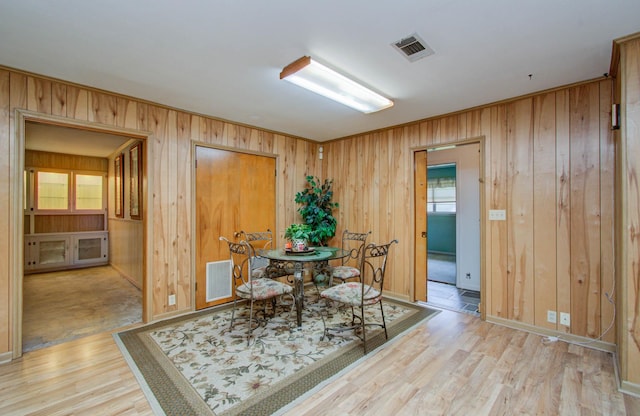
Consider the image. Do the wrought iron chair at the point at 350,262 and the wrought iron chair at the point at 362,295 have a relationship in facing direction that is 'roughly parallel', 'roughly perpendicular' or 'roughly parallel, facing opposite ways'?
roughly perpendicular

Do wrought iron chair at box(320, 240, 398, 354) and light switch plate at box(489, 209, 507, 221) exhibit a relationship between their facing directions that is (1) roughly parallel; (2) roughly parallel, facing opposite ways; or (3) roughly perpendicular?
roughly perpendicular

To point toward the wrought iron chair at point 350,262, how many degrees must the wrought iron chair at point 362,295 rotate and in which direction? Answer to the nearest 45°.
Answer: approximately 45° to its right

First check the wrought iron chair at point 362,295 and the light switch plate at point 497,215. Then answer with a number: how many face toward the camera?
1

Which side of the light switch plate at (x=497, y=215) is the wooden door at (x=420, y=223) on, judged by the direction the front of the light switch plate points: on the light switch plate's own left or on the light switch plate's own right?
on the light switch plate's own right

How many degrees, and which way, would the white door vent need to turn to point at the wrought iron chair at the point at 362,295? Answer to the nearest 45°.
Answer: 0° — it already faces it

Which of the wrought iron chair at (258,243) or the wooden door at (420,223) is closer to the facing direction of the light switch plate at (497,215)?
the wrought iron chair

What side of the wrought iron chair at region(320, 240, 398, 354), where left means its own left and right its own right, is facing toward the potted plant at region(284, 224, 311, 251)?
front

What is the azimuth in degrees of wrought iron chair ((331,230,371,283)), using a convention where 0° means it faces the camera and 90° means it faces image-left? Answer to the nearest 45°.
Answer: approximately 45°
